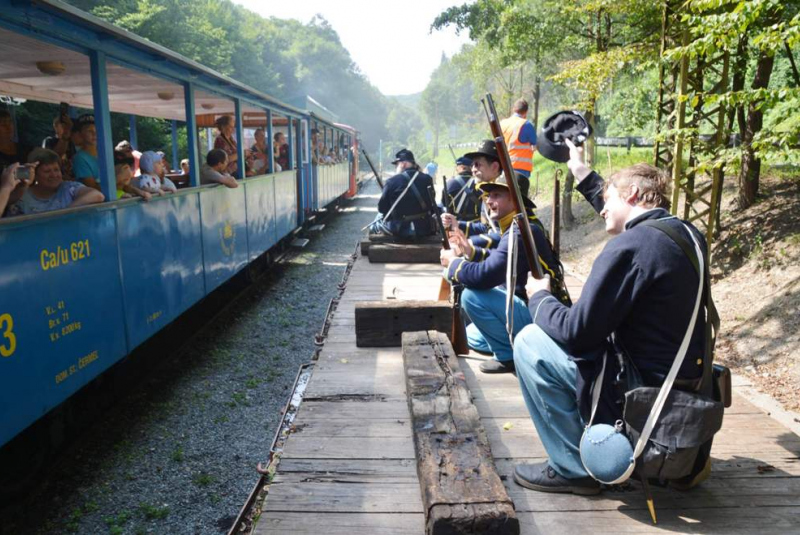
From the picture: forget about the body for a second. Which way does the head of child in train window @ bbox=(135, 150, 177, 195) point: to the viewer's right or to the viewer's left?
to the viewer's right

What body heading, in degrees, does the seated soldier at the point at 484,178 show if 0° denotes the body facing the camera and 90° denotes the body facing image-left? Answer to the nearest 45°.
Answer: approximately 90°

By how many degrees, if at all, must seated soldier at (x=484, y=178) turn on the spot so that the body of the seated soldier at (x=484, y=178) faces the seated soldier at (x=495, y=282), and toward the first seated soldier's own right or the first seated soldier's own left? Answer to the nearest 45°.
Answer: approximately 90° to the first seated soldier's own left

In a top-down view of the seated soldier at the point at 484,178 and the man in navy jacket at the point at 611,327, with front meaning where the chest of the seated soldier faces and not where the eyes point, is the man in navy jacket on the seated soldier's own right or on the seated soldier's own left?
on the seated soldier's own left

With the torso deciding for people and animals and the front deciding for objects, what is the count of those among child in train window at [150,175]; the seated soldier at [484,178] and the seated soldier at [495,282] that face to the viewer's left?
2

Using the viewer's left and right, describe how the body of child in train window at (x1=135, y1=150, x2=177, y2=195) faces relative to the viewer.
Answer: facing to the right of the viewer

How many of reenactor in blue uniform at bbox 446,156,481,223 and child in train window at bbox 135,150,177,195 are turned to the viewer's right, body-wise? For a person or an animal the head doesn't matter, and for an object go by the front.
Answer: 1

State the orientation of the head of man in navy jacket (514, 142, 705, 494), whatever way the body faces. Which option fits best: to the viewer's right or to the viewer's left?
to the viewer's left

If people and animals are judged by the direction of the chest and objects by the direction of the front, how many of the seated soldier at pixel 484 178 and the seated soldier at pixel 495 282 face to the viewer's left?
2

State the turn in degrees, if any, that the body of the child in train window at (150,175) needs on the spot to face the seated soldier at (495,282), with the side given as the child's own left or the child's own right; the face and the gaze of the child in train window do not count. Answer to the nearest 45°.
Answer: approximately 45° to the child's own right
